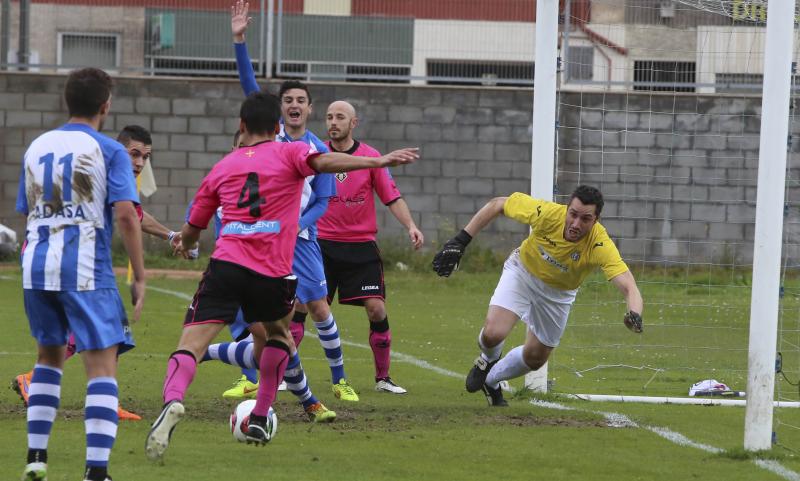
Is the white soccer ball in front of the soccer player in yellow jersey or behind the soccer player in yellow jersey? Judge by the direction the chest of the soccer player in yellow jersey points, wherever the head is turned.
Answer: in front

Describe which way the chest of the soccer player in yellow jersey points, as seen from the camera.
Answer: toward the camera

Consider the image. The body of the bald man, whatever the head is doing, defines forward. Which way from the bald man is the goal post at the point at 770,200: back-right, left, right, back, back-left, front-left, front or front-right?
left

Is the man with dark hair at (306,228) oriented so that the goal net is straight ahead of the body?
no

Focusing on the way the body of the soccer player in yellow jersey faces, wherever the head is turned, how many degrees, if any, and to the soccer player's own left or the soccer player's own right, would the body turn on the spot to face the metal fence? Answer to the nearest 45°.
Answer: approximately 180°

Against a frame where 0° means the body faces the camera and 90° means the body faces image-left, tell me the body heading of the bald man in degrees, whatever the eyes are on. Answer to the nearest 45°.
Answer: approximately 45°

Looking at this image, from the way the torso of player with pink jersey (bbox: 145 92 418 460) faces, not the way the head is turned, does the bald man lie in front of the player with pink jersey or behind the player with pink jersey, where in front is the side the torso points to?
in front

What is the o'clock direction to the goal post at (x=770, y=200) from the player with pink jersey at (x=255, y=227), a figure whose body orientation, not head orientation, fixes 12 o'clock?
The goal post is roughly at 3 o'clock from the player with pink jersey.

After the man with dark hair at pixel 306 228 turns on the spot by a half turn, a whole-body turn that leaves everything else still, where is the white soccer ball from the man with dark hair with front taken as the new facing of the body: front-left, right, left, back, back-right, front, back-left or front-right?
back

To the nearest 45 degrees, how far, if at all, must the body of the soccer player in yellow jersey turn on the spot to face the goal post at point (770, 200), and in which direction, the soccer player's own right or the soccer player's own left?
approximately 45° to the soccer player's own left

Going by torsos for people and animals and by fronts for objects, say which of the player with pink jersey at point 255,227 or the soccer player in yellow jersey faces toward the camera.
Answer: the soccer player in yellow jersey

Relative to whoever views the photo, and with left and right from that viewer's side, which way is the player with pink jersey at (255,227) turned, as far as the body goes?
facing away from the viewer

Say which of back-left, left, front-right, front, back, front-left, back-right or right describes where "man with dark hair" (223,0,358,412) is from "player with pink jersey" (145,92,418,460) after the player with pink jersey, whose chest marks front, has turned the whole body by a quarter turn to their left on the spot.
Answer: right

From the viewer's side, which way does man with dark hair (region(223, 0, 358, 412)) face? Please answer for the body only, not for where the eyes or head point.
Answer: toward the camera
